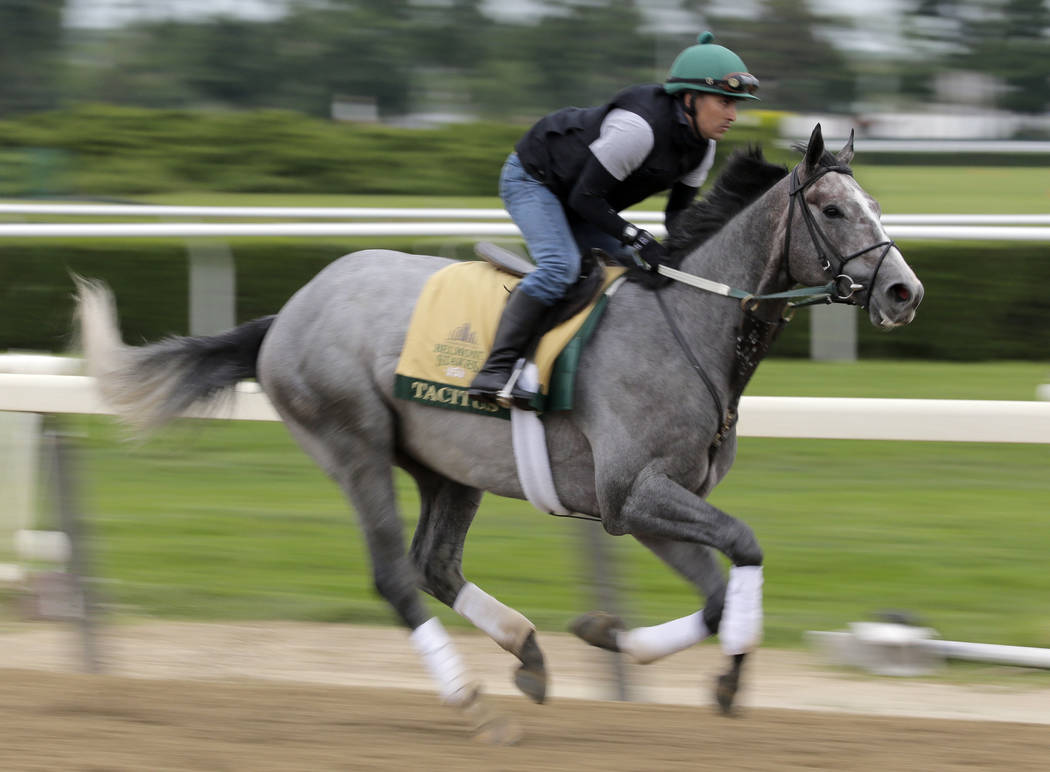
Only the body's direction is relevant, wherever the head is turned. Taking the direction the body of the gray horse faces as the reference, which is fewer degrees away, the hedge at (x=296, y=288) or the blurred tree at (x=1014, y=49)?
the blurred tree

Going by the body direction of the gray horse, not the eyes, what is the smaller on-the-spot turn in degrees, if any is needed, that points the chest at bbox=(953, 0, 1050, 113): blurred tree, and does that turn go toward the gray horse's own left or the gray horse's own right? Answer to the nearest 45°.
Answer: approximately 90° to the gray horse's own left

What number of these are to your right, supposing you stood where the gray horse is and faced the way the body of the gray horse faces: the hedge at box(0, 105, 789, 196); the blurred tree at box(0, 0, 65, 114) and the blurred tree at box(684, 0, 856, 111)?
0

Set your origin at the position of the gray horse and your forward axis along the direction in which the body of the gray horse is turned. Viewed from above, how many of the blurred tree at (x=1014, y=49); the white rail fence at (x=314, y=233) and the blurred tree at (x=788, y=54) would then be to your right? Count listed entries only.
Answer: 0

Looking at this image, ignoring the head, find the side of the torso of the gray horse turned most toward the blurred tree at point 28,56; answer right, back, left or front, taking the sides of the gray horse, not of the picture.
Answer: left

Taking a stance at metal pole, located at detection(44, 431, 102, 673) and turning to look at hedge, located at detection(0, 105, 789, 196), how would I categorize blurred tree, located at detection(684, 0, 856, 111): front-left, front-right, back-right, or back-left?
front-right

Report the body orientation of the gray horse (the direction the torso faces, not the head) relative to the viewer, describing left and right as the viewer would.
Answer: facing to the right of the viewer

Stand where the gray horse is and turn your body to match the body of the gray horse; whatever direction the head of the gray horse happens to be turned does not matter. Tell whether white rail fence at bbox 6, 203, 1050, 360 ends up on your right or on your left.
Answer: on your left

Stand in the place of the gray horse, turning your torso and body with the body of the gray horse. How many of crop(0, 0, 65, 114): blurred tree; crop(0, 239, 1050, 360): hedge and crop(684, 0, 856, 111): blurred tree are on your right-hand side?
0

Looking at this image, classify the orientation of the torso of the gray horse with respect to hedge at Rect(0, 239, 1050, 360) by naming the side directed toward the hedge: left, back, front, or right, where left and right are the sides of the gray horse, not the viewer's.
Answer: left

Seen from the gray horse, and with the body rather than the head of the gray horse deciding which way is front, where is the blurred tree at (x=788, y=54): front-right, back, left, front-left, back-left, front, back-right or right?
left

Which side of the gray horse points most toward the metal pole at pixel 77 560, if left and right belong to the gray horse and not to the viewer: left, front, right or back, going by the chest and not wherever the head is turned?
back
